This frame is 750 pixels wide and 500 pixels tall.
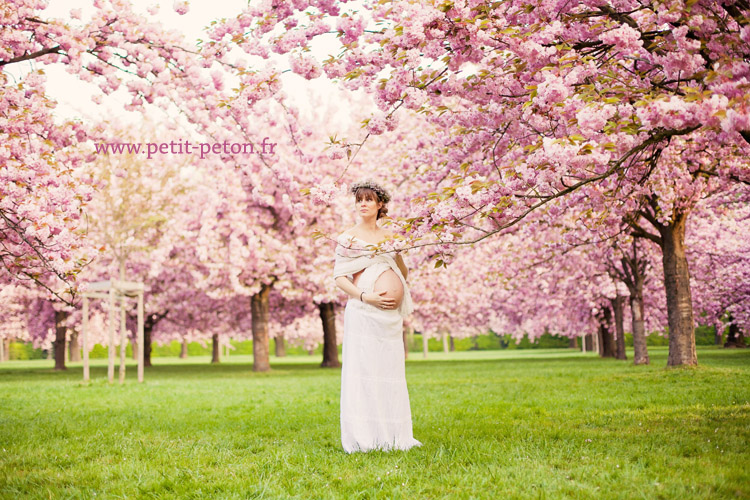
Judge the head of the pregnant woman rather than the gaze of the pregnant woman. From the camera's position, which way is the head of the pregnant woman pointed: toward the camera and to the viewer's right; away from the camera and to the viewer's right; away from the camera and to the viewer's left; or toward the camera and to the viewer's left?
toward the camera and to the viewer's left

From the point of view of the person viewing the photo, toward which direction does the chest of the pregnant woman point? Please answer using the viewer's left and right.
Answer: facing the viewer and to the right of the viewer
